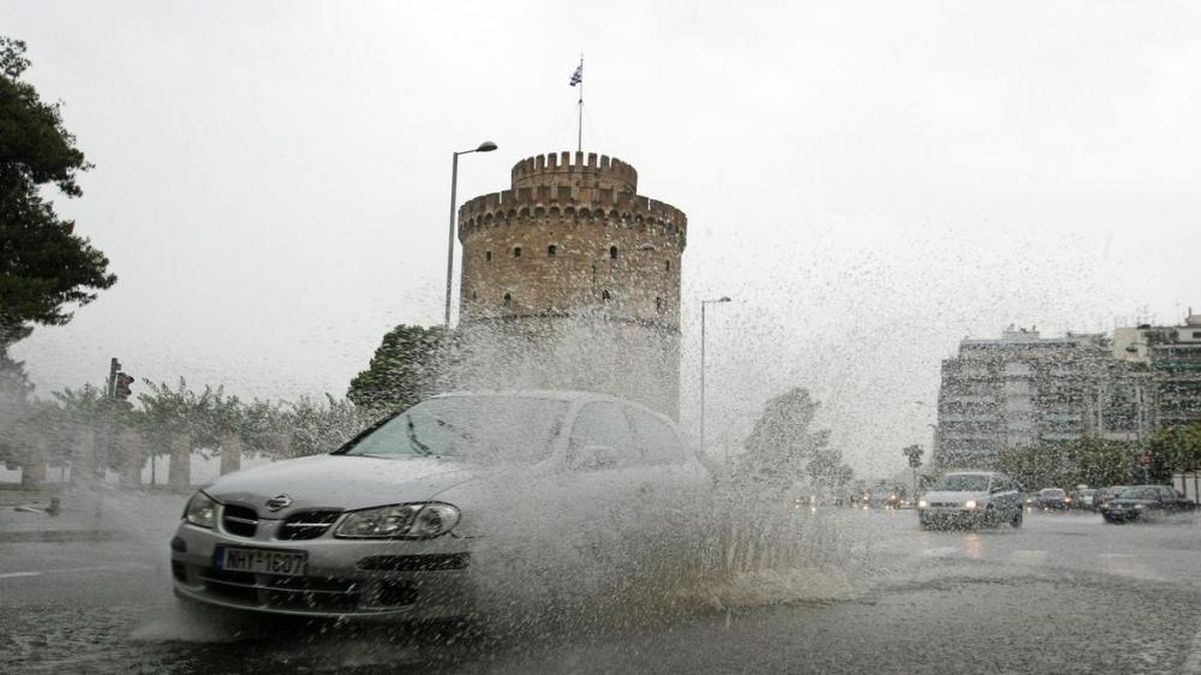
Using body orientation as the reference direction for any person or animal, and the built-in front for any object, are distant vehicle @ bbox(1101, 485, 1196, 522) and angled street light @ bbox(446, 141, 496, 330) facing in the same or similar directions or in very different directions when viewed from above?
very different directions

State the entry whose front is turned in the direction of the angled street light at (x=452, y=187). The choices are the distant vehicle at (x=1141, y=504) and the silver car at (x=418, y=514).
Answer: the distant vehicle

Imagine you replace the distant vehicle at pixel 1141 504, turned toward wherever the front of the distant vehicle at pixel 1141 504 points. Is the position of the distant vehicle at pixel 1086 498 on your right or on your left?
on your right

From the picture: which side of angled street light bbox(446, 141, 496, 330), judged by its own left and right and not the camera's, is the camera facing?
right

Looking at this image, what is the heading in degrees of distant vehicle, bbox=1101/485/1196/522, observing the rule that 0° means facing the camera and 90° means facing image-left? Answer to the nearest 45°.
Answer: approximately 45°

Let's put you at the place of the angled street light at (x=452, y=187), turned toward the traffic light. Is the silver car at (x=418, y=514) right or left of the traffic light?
left

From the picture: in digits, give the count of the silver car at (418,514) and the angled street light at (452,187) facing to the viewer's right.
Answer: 1

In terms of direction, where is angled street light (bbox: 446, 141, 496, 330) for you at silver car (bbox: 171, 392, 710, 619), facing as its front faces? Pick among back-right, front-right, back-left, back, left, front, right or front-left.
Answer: back-right

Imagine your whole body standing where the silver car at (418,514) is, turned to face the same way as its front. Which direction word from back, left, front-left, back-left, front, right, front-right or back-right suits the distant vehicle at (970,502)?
back

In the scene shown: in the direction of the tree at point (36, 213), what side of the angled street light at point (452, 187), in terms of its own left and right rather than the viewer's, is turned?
back

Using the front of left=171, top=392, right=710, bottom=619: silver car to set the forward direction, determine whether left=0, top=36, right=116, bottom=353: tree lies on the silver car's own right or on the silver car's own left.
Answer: on the silver car's own right
